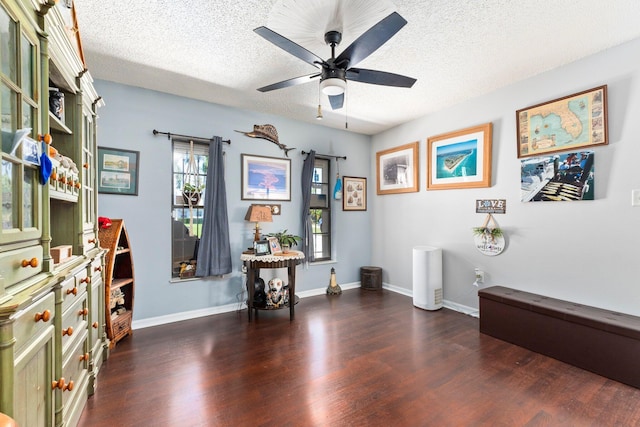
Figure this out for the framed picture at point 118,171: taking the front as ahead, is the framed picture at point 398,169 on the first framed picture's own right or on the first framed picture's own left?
on the first framed picture's own left

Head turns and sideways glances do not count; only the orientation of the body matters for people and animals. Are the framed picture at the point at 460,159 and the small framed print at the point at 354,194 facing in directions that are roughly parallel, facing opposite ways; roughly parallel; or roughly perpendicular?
roughly perpendicular

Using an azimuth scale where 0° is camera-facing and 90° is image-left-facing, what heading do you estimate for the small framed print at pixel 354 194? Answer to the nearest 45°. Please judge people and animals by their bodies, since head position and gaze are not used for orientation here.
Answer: approximately 315°

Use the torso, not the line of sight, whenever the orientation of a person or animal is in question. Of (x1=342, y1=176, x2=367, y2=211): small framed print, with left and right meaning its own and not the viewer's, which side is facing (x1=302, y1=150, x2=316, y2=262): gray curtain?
right

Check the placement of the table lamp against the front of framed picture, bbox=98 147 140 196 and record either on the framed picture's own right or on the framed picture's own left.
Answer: on the framed picture's own left

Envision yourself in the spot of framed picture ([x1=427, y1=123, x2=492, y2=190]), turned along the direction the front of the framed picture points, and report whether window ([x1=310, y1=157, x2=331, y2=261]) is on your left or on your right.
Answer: on your right

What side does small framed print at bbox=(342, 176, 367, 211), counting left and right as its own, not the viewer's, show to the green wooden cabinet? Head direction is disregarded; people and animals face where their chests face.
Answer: right

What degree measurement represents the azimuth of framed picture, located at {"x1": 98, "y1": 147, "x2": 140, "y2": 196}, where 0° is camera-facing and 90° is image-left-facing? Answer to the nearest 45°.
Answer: approximately 0°

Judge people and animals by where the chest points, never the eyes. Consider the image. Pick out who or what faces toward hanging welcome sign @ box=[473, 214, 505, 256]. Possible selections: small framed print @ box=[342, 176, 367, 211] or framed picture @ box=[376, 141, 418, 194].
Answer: the small framed print

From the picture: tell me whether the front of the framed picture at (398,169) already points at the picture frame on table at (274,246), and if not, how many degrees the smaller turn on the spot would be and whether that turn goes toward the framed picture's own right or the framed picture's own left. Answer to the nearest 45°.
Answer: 0° — it already faces it

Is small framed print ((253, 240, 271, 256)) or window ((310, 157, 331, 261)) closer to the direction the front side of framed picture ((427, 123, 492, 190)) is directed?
the small framed print

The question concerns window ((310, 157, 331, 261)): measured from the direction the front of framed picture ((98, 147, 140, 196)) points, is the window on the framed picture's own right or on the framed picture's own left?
on the framed picture's own left

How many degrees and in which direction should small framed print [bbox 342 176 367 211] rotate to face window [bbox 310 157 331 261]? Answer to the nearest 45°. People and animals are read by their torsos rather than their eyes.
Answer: approximately 90° to its right
